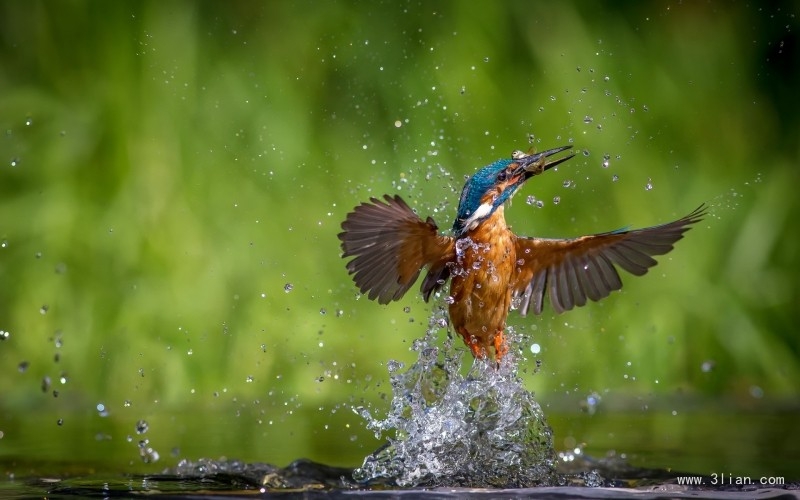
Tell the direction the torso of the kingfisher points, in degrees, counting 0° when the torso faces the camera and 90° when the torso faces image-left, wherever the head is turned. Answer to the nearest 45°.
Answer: approximately 315°
